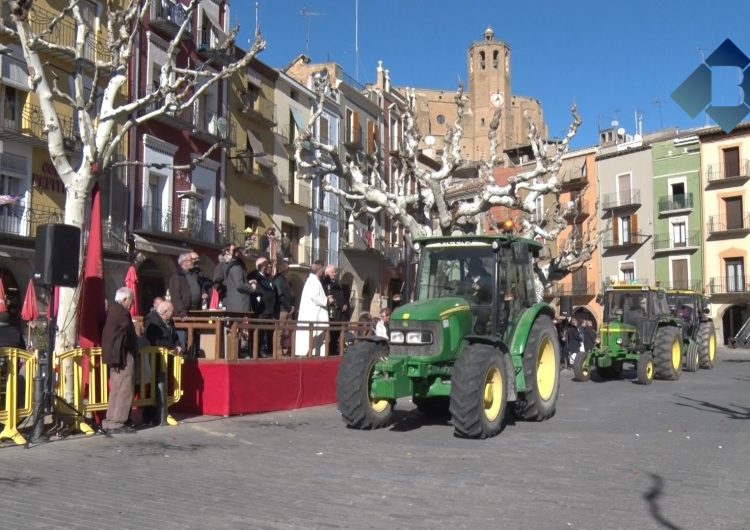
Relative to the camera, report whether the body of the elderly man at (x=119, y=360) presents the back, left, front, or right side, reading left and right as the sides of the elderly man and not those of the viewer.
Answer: right

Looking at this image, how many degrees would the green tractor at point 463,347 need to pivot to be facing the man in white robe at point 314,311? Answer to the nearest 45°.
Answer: approximately 90° to its right

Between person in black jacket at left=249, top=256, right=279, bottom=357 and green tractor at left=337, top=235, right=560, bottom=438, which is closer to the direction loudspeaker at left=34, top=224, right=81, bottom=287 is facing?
the green tractor

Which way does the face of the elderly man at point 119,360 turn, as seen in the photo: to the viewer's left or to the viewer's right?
to the viewer's right

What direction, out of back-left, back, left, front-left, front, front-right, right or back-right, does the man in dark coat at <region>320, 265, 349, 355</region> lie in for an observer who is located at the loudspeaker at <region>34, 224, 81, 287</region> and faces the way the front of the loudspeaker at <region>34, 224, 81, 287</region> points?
left

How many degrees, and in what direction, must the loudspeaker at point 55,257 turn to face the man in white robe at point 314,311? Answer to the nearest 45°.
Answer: approximately 90° to its left

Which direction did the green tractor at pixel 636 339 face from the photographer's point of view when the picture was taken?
facing the viewer and to the left of the viewer

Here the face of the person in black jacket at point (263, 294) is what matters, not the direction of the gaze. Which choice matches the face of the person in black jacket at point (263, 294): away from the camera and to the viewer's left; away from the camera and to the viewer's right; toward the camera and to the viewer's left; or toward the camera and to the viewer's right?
toward the camera and to the viewer's right

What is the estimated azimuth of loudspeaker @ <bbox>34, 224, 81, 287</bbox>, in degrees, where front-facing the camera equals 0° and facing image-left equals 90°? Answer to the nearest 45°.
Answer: approximately 315°

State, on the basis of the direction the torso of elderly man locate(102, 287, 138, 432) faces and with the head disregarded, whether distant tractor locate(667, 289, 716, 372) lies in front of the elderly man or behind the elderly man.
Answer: in front

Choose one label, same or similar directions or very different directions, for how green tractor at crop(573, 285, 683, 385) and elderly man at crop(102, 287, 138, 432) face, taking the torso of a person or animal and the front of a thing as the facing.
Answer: very different directions

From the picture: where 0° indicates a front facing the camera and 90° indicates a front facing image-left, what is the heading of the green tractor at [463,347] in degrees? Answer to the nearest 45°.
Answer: approximately 45°

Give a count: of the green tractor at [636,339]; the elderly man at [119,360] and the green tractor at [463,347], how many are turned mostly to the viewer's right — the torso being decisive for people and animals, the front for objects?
1

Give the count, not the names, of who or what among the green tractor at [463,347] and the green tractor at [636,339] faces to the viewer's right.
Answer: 0
